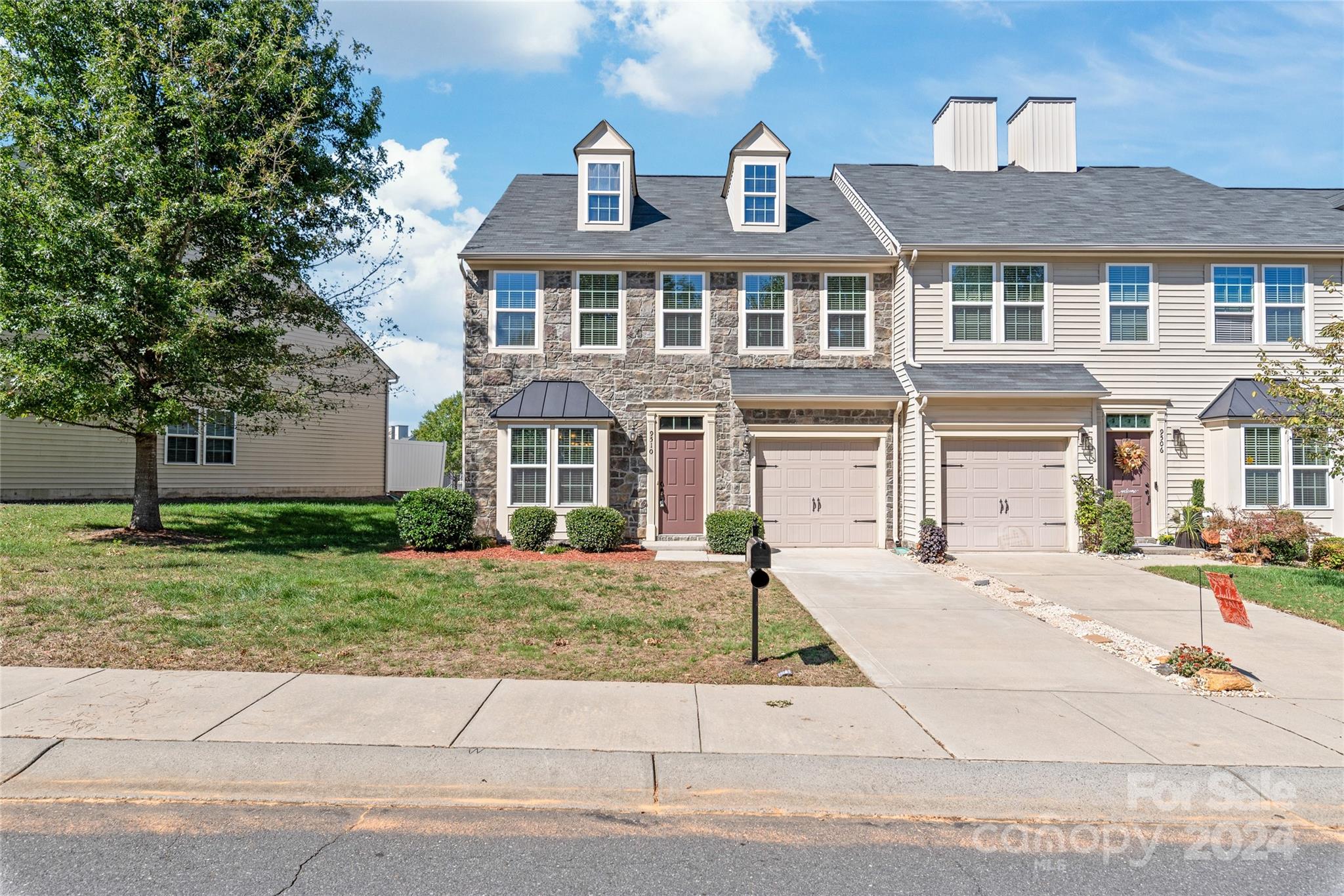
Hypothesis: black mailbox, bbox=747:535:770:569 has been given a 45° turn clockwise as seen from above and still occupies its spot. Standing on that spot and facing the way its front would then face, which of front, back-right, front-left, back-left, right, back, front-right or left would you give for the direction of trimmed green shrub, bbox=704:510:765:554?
back-right

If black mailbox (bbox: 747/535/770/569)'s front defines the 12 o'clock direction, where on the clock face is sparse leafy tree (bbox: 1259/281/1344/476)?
The sparse leafy tree is roughly at 8 o'clock from the black mailbox.

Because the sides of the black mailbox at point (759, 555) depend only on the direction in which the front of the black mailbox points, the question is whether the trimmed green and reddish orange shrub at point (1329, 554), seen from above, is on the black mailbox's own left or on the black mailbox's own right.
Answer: on the black mailbox's own left

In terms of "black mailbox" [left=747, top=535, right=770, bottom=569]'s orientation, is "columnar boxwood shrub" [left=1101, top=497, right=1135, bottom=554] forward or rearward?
rearward

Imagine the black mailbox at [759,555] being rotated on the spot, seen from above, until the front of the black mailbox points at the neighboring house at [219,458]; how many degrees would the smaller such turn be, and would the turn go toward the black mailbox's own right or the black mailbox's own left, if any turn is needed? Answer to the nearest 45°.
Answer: approximately 135° to the black mailbox's own right

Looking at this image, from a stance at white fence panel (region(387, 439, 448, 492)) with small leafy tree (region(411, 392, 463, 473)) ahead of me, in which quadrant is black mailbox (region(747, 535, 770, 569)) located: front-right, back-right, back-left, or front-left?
back-right

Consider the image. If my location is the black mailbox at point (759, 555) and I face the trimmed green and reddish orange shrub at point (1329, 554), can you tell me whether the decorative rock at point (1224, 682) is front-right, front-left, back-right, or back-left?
front-right

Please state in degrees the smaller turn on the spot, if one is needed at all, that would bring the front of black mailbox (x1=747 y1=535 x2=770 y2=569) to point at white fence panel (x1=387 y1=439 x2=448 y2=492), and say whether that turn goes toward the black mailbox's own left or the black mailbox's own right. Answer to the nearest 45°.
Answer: approximately 135° to the black mailbox's own right

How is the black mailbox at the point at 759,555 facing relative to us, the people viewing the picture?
facing the viewer

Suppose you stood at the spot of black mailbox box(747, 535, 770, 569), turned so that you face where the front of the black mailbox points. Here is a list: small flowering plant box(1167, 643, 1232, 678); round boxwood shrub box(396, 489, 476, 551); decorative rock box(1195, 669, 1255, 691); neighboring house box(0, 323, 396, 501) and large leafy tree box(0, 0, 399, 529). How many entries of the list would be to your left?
2

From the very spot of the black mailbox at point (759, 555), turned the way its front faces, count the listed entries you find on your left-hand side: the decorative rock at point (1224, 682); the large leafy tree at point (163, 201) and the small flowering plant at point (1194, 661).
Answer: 2

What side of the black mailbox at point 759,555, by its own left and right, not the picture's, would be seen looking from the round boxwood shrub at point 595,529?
back

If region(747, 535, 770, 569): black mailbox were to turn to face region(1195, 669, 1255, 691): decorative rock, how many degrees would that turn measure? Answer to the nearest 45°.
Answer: approximately 90° to its left

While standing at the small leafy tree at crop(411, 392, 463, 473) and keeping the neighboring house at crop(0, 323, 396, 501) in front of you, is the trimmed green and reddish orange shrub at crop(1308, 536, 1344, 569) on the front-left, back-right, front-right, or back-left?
front-left
